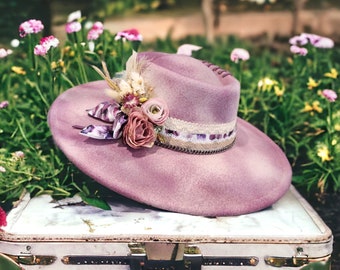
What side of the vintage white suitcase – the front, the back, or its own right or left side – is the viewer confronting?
front

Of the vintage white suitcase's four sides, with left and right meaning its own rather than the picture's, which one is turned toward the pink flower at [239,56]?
back

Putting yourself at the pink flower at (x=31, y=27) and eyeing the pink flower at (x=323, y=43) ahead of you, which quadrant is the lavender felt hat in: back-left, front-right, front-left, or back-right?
front-right

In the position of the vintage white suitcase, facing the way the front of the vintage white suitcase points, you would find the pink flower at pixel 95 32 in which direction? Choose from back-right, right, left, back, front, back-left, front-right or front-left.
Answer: back

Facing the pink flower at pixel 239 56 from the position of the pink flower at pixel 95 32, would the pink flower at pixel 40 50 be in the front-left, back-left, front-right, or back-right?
back-right

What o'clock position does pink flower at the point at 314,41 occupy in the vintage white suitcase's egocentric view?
The pink flower is roughly at 7 o'clock from the vintage white suitcase.

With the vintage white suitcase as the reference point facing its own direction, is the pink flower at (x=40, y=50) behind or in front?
behind

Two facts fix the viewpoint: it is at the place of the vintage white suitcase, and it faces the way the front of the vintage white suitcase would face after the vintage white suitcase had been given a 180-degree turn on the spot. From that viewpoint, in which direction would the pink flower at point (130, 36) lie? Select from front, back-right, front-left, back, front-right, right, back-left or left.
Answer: front

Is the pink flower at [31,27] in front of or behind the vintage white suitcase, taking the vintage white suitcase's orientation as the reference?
behind
